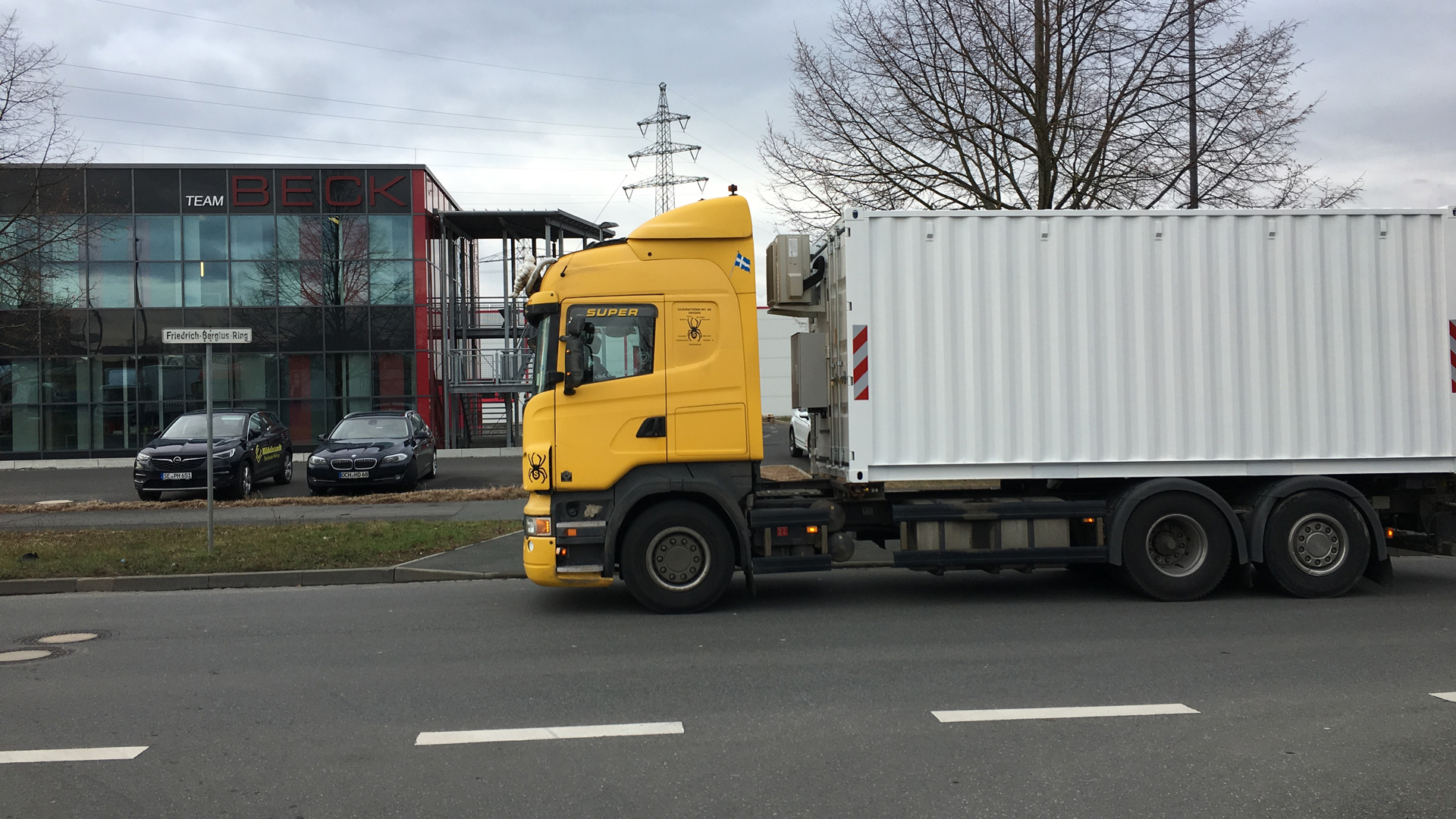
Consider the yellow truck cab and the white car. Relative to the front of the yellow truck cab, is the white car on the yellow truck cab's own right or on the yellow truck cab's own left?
on the yellow truck cab's own right

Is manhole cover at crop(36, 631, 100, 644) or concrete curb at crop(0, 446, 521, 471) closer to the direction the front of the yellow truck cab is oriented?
the manhole cover

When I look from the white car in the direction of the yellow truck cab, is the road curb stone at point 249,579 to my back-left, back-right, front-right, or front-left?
front-right

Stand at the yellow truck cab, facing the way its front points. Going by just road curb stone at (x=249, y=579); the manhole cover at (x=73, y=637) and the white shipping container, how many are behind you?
1

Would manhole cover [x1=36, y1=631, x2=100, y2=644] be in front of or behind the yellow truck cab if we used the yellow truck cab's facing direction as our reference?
in front

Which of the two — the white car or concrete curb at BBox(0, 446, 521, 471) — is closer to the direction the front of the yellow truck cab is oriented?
the concrete curb

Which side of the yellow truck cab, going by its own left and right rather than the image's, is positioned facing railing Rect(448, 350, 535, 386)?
right

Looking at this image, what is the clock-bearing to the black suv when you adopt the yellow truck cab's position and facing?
The black suv is roughly at 2 o'clock from the yellow truck cab.

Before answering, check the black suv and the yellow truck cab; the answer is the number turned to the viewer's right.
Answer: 0

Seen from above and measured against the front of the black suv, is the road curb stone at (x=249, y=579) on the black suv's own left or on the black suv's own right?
on the black suv's own left

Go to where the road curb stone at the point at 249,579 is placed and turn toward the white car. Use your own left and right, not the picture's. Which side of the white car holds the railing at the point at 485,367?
left

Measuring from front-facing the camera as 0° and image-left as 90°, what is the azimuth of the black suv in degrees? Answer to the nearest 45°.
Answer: approximately 45°

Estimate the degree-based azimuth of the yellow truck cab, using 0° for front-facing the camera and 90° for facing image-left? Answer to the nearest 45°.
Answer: approximately 90°

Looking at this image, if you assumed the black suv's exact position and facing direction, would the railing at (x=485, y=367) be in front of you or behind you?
behind

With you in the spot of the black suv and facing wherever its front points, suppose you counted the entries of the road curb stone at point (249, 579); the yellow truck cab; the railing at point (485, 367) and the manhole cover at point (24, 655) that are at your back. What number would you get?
1

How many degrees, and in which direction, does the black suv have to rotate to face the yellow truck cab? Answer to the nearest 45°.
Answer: approximately 45° to its left

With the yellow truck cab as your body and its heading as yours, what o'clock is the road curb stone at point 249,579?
The road curb stone is roughly at 1 o'clock from the yellow truck cab.
